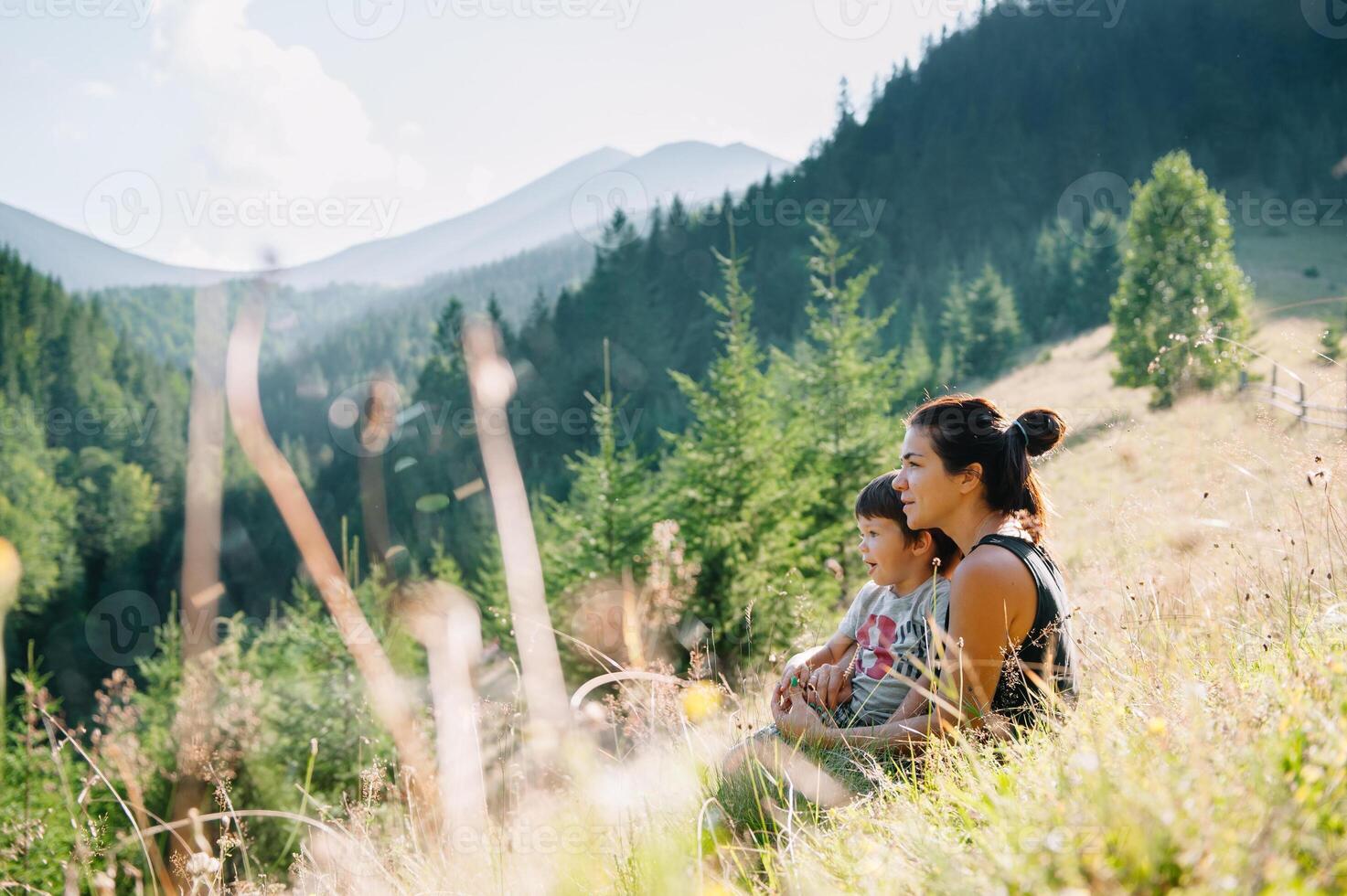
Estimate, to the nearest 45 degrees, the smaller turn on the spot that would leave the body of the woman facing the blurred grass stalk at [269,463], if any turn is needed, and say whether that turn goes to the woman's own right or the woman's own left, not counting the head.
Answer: approximately 45° to the woman's own left

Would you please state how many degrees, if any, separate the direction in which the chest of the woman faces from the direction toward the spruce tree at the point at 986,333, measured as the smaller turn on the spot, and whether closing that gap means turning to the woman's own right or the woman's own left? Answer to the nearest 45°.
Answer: approximately 90° to the woman's own right

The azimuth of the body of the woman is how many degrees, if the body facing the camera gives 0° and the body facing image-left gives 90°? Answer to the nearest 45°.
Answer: approximately 90°

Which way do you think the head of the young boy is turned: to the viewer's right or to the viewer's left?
to the viewer's left
